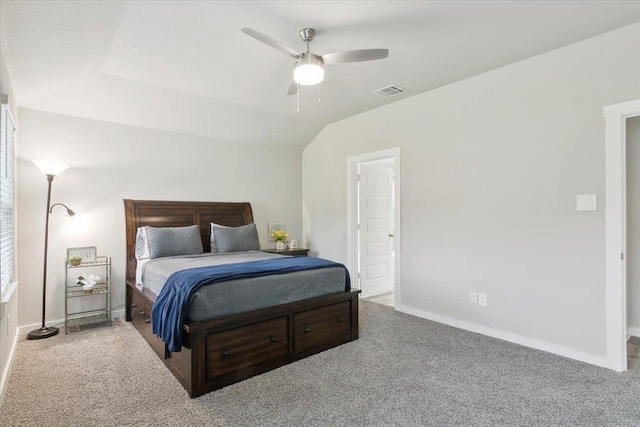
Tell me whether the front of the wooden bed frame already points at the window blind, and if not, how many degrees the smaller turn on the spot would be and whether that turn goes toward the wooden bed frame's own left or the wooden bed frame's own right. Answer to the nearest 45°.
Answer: approximately 135° to the wooden bed frame's own right

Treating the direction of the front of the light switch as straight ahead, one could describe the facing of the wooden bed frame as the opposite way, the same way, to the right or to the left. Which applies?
to the left

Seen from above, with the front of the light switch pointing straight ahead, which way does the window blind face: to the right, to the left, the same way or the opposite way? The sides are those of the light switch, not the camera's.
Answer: the opposite way

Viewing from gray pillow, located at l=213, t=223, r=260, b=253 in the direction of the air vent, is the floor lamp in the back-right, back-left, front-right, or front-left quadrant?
back-right

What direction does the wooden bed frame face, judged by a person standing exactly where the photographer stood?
facing the viewer and to the right of the viewer

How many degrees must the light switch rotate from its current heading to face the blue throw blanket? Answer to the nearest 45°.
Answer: approximately 45° to its right

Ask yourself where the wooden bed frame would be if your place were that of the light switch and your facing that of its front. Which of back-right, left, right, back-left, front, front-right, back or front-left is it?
front-right

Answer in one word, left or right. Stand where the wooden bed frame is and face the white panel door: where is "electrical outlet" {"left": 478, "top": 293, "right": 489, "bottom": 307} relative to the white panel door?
right

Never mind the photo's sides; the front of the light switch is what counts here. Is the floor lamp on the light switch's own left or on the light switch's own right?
on the light switch's own right

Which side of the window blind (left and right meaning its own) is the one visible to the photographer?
right

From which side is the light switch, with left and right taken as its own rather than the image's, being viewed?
front

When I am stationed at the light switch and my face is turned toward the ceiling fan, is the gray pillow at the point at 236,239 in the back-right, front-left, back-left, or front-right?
front-right

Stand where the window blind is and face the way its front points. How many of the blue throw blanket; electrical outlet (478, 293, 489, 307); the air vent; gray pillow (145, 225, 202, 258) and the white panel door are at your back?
0

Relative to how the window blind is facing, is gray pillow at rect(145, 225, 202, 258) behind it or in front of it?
in front

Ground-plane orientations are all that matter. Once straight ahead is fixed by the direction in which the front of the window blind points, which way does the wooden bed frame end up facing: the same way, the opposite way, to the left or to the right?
to the right
